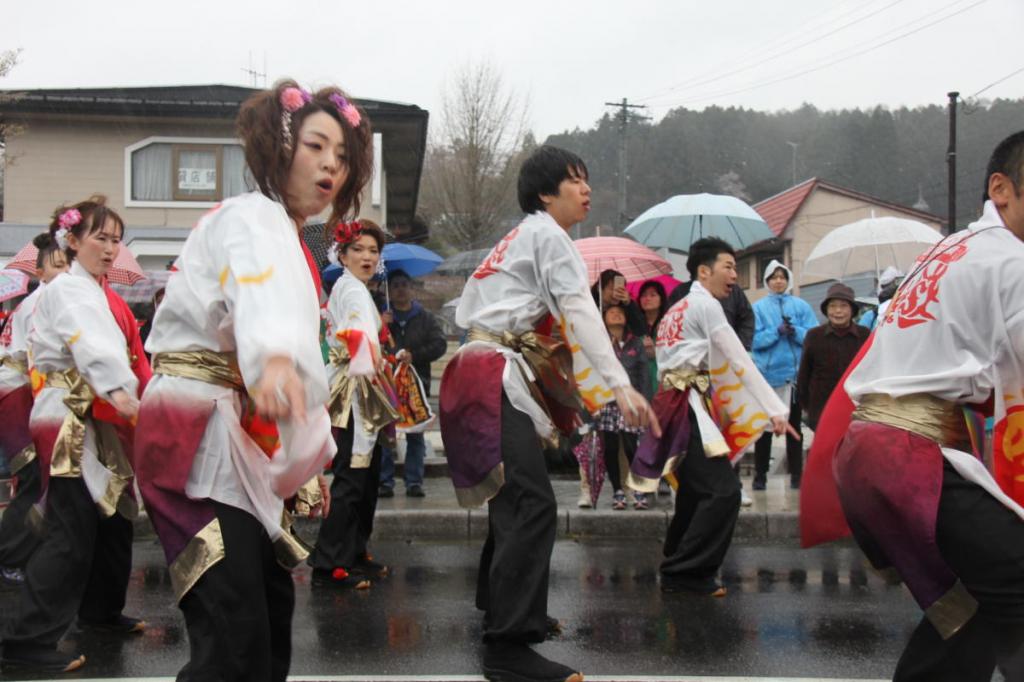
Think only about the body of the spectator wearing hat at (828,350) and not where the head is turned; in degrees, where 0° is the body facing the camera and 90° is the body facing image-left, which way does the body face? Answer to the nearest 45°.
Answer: approximately 0°

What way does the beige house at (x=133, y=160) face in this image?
toward the camera

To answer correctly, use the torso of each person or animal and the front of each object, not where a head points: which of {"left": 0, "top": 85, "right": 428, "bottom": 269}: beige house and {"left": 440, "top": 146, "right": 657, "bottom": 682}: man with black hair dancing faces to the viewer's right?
the man with black hair dancing

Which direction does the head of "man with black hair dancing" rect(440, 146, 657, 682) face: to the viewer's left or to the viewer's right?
to the viewer's right

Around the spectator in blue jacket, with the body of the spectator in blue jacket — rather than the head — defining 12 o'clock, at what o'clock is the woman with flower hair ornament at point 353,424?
The woman with flower hair ornament is roughly at 1 o'clock from the spectator in blue jacket.

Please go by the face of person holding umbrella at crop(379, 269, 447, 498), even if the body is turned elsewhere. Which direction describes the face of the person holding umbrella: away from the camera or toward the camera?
toward the camera

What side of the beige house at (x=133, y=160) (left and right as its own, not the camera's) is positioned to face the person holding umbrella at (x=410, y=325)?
front

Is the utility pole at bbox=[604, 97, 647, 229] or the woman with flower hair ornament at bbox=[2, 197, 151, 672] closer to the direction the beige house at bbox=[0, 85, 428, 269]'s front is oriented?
the woman with flower hair ornament

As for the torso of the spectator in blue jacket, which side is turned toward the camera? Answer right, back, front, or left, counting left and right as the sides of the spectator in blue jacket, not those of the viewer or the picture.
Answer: front

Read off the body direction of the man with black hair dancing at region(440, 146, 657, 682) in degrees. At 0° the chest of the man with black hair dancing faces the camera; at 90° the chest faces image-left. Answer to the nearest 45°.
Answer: approximately 270°

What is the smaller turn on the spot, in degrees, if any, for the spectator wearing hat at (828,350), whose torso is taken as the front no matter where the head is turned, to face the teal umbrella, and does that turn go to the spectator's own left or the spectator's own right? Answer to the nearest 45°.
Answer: approximately 135° to the spectator's own right

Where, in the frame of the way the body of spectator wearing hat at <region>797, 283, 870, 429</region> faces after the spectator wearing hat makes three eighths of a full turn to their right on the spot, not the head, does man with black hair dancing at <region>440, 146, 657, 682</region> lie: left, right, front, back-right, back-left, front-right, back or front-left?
back-left

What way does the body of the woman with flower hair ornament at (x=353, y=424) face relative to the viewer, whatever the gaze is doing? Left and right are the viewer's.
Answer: facing the viewer and to the right of the viewer

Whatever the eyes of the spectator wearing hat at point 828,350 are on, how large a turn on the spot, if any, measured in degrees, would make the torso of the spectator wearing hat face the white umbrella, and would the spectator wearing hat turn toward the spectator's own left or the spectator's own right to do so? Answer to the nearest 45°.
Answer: approximately 180°

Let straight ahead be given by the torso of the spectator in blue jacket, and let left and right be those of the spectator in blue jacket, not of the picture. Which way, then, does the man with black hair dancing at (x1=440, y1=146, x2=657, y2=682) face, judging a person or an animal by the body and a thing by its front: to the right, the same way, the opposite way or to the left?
to the left
